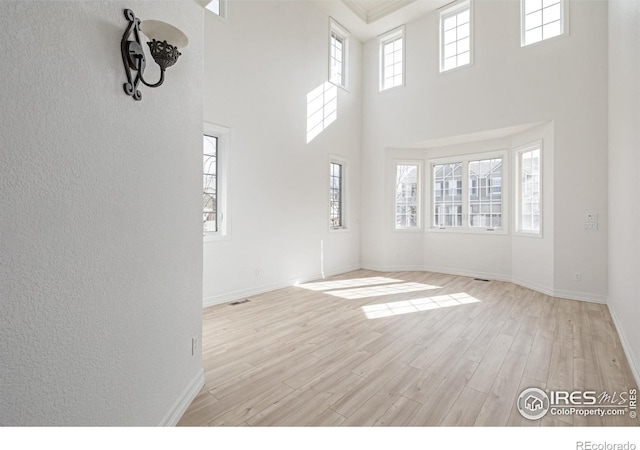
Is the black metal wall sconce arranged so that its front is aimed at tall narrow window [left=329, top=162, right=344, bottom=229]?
no

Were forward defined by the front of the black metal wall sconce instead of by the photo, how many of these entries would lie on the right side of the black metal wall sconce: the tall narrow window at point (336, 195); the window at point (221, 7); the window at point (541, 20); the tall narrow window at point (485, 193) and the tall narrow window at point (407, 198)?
0

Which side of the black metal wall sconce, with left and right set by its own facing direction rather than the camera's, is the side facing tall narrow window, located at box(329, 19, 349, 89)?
left

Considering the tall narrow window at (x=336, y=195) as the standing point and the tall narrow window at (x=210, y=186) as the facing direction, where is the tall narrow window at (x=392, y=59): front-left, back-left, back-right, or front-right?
back-left

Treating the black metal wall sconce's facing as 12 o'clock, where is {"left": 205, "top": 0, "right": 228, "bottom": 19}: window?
The window is roughly at 8 o'clock from the black metal wall sconce.

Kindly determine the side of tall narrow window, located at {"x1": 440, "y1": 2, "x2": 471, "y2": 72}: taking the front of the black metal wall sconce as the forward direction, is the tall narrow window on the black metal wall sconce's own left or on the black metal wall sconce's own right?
on the black metal wall sconce's own left

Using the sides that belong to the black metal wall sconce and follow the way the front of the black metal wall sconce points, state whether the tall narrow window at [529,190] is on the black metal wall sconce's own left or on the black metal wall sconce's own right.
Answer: on the black metal wall sconce's own left

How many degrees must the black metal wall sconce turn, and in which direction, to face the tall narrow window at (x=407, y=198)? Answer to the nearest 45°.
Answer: approximately 90° to its left

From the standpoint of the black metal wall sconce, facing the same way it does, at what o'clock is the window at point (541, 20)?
The window is roughly at 10 o'clock from the black metal wall sconce.

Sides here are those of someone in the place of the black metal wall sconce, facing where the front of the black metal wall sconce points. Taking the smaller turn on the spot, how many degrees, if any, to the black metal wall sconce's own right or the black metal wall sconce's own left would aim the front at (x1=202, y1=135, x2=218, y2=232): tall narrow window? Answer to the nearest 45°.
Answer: approximately 135° to the black metal wall sconce's own left

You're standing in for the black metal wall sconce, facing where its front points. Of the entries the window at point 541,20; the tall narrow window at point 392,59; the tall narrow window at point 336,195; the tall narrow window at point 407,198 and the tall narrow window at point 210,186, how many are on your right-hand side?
0

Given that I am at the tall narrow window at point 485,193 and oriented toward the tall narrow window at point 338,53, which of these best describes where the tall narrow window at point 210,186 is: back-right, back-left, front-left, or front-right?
front-left

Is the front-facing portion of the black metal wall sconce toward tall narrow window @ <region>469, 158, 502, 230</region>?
no

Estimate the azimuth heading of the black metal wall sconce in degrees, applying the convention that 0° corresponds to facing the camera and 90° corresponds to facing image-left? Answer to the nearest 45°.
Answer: approximately 315°
